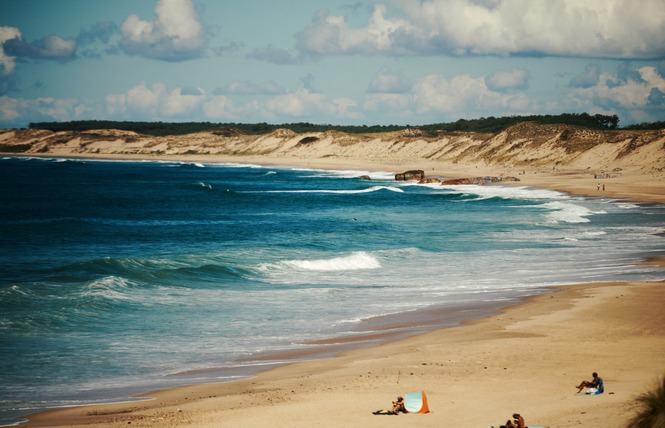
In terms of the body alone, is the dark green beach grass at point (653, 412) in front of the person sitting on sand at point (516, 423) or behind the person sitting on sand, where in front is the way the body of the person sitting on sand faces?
behind

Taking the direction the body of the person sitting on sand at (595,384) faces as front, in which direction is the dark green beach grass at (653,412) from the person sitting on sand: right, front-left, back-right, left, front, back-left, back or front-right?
left

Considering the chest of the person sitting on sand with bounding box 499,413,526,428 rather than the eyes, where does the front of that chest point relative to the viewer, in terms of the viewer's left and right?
facing to the left of the viewer

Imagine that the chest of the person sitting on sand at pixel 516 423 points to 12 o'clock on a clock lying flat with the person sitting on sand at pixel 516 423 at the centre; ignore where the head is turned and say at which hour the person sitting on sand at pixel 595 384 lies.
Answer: the person sitting on sand at pixel 595 384 is roughly at 4 o'clock from the person sitting on sand at pixel 516 423.

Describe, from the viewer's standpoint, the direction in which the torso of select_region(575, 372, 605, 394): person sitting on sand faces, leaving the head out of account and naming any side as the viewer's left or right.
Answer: facing to the left of the viewer
